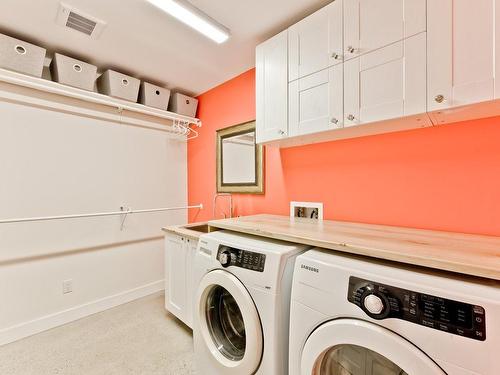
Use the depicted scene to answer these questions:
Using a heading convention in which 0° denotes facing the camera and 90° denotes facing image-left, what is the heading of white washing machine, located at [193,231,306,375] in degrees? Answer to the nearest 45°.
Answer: approximately 45°

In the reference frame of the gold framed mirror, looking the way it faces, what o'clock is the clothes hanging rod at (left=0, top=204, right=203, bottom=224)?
The clothes hanging rod is roughly at 1 o'clock from the gold framed mirror.

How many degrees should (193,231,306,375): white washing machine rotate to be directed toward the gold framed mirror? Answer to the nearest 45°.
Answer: approximately 135° to its right

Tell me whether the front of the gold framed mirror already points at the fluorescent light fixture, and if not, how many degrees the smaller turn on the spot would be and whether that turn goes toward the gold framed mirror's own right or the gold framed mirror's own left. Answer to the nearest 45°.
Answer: approximately 45° to the gold framed mirror's own left

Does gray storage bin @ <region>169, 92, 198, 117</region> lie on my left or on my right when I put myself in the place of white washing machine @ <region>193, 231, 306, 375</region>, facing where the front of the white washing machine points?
on my right

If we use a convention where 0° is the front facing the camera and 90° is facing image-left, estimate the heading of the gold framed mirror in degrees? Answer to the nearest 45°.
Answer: approximately 45°

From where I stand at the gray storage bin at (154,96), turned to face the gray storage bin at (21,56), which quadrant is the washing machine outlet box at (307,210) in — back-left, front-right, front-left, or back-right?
back-left

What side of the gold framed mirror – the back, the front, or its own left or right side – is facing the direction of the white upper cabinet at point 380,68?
left

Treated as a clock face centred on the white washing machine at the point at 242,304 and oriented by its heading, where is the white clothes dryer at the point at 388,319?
the white clothes dryer at the point at 388,319 is roughly at 9 o'clock from the white washing machine at the point at 242,304.

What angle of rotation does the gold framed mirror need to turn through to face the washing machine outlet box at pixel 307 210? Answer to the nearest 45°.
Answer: approximately 90° to its left

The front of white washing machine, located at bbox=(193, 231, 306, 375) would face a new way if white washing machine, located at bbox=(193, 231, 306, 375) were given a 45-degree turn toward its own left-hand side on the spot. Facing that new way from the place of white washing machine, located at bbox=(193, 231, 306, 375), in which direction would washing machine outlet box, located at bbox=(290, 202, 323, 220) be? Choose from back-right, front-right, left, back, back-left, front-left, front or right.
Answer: back-left
